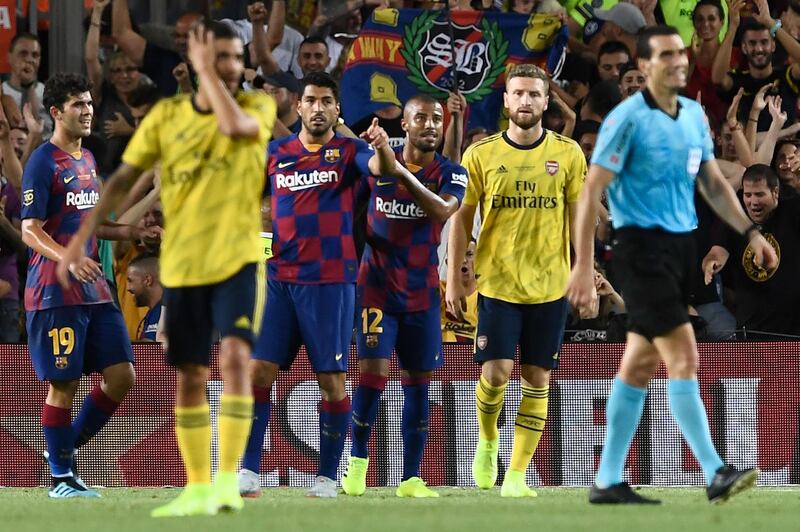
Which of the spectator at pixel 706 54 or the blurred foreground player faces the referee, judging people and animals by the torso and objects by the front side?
the spectator

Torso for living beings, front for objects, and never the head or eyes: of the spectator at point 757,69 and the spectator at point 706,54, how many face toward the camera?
2

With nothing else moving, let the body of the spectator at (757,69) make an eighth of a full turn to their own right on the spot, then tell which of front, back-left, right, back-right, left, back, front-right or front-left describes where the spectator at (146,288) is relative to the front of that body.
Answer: front

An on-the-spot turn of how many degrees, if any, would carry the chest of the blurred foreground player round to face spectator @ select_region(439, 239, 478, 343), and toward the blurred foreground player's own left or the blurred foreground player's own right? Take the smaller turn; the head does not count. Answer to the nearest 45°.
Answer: approximately 180°

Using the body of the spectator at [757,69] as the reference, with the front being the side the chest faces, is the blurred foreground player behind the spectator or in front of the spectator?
in front

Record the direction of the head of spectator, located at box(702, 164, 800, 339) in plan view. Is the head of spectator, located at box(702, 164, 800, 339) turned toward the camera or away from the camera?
toward the camera

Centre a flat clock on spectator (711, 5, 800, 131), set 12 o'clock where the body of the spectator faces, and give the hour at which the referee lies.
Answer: The referee is roughly at 12 o'clock from the spectator.

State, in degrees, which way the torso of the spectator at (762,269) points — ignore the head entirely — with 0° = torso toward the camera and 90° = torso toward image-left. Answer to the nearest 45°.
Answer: approximately 45°

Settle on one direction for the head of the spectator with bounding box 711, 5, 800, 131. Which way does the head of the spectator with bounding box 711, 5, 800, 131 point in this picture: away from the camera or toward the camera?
toward the camera

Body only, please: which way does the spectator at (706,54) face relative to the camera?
toward the camera

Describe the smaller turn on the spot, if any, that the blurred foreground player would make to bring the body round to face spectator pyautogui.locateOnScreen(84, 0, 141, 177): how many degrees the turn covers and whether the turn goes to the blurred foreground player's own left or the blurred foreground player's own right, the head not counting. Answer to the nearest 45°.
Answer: approximately 135° to the blurred foreground player's own right

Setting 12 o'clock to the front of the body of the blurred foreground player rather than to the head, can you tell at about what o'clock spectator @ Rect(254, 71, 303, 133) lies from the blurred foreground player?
The spectator is roughly at 5 o'clock from the blurred foreground player.

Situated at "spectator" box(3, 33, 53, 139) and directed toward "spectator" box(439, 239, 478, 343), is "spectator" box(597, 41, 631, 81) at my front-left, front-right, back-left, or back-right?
front-left

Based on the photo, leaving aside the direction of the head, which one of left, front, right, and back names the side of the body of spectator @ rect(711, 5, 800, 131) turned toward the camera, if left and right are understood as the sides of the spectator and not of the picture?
front

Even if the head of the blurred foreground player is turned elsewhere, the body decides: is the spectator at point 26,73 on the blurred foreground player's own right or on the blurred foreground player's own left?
on the blurred foreground player's own right

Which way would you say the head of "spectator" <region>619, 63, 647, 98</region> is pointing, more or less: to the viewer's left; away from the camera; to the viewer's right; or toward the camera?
toward the camera
